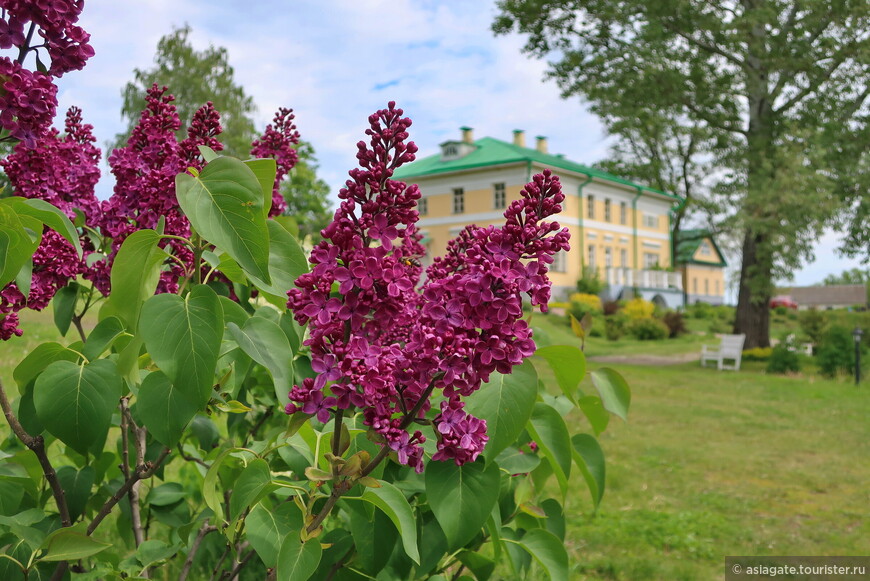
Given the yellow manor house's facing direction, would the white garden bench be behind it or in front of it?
in front

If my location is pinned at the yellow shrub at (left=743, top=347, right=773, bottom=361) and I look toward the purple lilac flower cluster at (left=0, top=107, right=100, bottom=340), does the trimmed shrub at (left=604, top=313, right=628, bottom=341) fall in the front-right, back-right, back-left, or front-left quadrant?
back-right

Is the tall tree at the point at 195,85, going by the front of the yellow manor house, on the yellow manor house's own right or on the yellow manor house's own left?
on the yellow manor house's own right

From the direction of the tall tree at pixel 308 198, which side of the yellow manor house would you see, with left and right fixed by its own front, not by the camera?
right

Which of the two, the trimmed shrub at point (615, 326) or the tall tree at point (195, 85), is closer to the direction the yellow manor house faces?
the trimmed shrub

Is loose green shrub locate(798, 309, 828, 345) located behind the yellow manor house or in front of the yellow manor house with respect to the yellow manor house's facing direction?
in front

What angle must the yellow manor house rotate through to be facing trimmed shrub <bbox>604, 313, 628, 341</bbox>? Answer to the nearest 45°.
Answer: approximately 45° to its right
